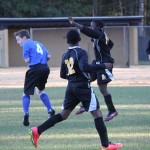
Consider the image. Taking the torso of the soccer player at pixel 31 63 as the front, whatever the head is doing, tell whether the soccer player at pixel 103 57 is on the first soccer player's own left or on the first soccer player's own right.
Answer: on the first soccer player's own right

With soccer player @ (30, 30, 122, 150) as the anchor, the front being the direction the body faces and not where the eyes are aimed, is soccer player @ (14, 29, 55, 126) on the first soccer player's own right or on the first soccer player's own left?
on the first soccer player's own left

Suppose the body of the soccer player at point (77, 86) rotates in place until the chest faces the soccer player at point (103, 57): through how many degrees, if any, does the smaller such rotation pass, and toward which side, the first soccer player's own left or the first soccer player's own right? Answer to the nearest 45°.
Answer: approximately 45° to the first soccer player's own left

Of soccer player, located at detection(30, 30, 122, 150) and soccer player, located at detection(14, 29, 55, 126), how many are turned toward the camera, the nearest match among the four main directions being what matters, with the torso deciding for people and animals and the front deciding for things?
0

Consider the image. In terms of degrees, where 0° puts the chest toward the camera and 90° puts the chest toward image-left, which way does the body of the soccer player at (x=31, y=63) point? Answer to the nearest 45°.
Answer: approximately 135°
